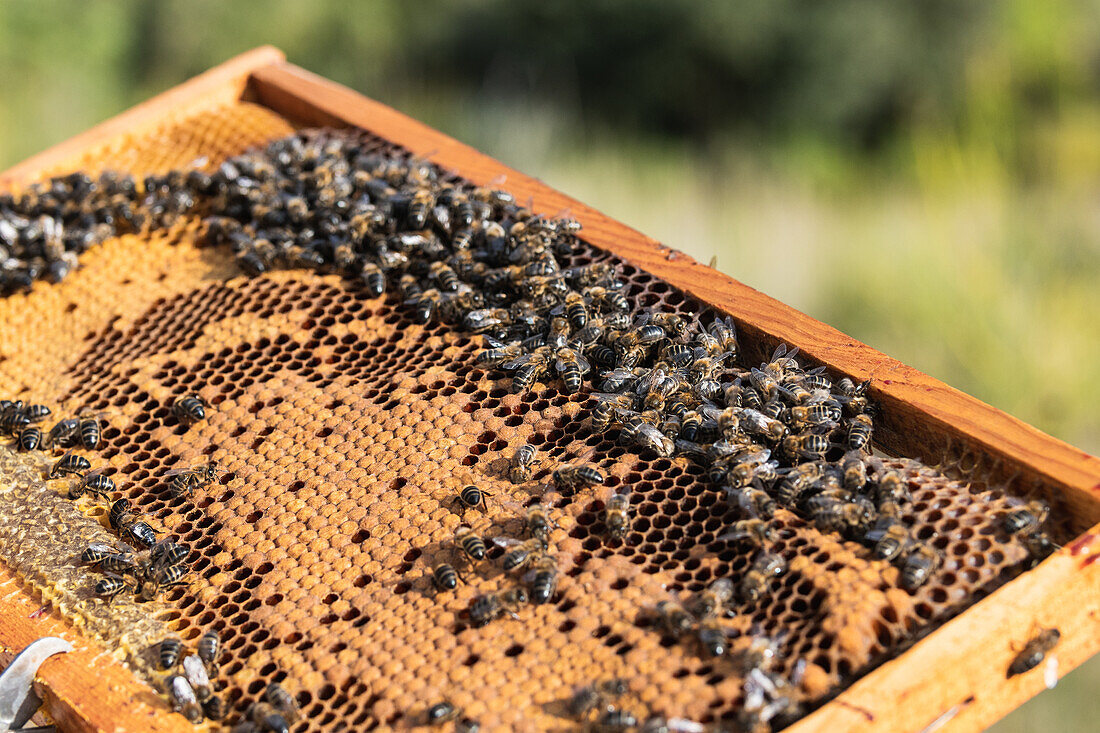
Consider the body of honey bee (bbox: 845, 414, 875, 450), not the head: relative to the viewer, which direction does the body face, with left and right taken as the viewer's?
facing away from the viewer

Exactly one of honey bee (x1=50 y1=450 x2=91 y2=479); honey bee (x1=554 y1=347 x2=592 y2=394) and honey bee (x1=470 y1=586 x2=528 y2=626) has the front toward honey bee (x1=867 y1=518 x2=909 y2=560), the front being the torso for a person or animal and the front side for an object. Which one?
honey bee (x1=470 y1=586 x2=528 y2=626)

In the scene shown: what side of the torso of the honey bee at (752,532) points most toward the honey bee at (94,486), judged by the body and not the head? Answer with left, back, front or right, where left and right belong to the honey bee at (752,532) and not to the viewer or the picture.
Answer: back

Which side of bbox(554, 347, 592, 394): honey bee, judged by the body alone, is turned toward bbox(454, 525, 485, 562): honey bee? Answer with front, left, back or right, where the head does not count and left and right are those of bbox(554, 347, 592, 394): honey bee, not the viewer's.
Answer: back

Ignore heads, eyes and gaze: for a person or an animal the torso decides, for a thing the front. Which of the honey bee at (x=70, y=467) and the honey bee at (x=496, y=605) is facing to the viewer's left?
the honey bee at (x=70, y=467)

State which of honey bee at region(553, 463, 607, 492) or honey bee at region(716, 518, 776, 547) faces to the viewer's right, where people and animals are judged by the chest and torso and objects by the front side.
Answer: honey bee at region(716, 518, 776, 547)

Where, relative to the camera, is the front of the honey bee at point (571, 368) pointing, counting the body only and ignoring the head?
away from the camera

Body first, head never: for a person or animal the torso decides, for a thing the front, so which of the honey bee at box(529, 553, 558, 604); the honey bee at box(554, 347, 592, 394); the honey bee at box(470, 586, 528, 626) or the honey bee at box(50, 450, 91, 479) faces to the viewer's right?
the honey bee at box(470, 586, 528, 626)

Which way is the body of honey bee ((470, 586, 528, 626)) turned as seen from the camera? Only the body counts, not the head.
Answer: to the viewer's right

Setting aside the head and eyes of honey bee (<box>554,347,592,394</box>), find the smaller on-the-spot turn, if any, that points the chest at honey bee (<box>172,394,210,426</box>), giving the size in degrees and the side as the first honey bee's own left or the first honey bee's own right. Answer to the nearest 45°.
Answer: approximately 90° to the first honey bee's own left

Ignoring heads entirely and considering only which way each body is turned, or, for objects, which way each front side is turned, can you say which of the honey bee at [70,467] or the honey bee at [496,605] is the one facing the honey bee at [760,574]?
the honey bee at [496,605]

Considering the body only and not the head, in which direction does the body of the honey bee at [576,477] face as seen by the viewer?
to the viewer's left
